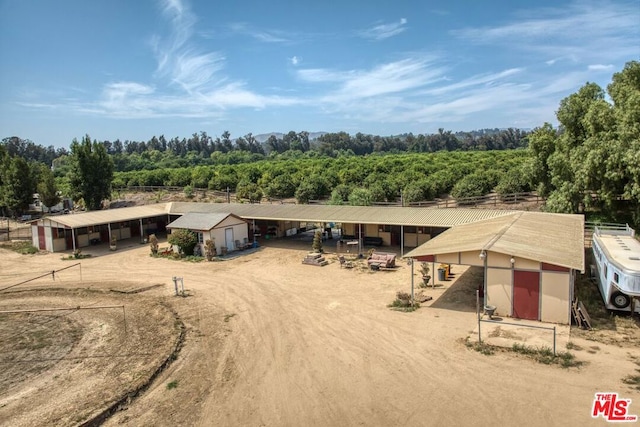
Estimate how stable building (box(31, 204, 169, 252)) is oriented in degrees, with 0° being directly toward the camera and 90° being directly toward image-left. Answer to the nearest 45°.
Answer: approximately 315°

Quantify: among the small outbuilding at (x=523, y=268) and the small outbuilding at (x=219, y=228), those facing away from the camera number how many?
0

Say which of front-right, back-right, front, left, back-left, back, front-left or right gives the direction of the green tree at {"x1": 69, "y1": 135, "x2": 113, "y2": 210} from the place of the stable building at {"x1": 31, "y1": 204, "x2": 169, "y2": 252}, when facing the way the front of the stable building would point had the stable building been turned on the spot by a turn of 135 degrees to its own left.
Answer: front

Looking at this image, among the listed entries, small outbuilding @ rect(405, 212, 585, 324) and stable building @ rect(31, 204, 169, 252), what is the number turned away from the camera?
0

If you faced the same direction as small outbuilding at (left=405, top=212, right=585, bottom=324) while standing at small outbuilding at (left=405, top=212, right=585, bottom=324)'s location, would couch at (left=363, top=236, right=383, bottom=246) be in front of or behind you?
behind

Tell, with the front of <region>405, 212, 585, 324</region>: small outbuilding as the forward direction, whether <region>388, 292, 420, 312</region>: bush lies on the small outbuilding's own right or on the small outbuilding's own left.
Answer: on the small outbuilding's own right

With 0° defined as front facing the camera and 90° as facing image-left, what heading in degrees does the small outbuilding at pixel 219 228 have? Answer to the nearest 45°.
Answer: approximately 315°

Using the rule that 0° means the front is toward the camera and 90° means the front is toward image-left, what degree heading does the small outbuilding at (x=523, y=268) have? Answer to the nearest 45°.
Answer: approximately 0°
